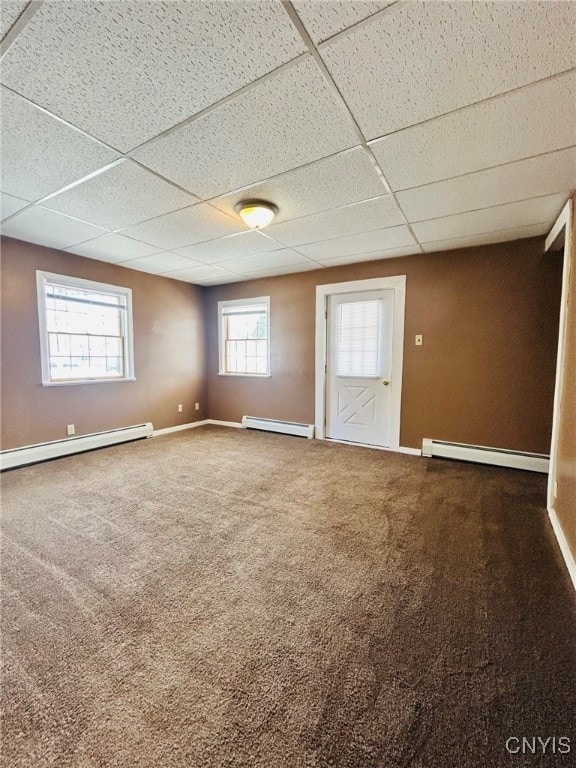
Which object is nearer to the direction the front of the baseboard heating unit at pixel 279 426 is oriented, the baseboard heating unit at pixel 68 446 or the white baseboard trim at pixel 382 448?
the baseboard heating unit

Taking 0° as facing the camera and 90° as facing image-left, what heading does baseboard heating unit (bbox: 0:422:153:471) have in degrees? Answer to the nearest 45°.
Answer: approximately 315°

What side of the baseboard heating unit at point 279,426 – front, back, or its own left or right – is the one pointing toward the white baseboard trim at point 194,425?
right

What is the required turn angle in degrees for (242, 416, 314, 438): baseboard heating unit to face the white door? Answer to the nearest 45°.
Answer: approximately 90° to its left

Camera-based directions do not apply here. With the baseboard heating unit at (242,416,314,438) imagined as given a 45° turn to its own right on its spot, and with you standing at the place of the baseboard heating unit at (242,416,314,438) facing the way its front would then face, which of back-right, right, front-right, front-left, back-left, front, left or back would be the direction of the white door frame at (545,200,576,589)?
back-left

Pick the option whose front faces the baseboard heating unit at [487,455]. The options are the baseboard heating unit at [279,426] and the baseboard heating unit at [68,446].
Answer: the baseboard heating unit at [68,446]

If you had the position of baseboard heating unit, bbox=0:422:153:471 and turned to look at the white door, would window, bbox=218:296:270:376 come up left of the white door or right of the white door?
left

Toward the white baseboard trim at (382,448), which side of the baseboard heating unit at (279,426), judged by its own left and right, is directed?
left

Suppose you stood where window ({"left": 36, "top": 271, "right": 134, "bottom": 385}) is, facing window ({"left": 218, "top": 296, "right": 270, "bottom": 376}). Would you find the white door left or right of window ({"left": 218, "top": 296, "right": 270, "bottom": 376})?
right

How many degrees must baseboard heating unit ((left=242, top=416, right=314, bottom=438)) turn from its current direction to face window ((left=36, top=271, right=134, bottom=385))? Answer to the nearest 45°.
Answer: approximately 45° to its right

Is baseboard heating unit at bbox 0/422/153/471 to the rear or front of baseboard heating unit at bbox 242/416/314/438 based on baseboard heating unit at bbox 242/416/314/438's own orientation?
to the front

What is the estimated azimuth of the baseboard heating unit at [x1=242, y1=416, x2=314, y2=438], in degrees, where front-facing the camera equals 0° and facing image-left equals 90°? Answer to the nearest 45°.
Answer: approximately 45°

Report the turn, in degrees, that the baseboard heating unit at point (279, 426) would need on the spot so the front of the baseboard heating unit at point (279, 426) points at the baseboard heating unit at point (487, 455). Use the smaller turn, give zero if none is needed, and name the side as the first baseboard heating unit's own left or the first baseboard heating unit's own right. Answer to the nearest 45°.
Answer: approximately 90° to the first baseboard heating unit's own left

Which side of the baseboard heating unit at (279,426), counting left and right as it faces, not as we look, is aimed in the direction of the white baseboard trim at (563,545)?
left
